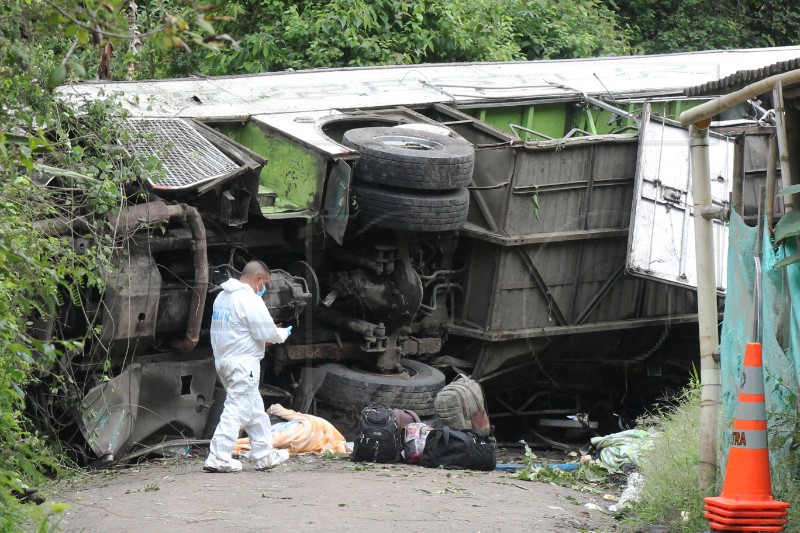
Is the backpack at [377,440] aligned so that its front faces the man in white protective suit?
no

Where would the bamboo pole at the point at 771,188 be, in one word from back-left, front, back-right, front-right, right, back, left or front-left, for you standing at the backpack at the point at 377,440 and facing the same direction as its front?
front-left

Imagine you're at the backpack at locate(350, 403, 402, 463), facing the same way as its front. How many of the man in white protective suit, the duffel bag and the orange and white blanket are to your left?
1

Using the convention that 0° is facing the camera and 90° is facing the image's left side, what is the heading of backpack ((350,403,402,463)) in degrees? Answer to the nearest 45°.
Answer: approximately 0°

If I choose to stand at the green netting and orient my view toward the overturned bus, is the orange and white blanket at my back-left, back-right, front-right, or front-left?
front-left

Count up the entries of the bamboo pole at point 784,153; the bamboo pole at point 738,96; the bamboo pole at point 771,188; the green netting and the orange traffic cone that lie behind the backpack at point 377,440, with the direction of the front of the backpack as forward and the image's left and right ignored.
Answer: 0

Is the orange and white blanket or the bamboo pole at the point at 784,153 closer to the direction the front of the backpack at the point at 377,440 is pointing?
the bamboo pole

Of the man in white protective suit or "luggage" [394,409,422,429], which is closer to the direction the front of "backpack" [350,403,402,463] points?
the man in white protective suit

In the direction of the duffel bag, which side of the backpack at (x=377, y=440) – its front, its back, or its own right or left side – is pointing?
left

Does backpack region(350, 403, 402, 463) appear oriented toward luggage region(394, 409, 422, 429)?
no

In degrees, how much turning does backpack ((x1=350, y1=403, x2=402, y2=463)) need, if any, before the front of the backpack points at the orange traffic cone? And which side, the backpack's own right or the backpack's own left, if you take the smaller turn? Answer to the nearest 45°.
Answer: approximately 45° to the backpack's own left

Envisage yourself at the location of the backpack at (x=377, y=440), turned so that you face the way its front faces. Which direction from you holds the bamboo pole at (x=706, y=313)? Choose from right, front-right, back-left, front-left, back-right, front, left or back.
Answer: front-left
